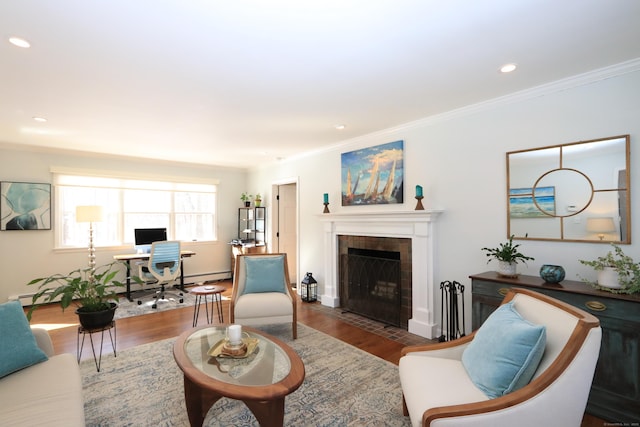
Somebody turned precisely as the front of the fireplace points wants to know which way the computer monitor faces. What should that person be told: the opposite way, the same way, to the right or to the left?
to the left

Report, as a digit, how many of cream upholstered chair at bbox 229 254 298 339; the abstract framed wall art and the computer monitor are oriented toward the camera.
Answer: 3

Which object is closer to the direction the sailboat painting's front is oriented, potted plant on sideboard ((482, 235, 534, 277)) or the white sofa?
the white sofa

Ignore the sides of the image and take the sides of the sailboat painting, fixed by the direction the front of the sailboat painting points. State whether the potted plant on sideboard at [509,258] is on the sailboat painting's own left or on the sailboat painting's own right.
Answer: on the sailboat painting's own left

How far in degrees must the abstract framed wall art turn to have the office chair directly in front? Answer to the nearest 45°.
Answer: approximately 45° to its left

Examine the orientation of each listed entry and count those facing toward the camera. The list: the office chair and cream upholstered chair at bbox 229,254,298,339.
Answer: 1

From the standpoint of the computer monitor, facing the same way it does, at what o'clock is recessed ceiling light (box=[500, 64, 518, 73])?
The recessed ceiling light is roughly at 11 o'clock from the computer monitor.

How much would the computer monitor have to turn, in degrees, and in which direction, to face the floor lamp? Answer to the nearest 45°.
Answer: approximately 45° to its right

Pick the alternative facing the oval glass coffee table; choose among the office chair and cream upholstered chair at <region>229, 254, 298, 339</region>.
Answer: the cream upholstered chair

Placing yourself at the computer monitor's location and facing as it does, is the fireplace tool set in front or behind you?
in front
